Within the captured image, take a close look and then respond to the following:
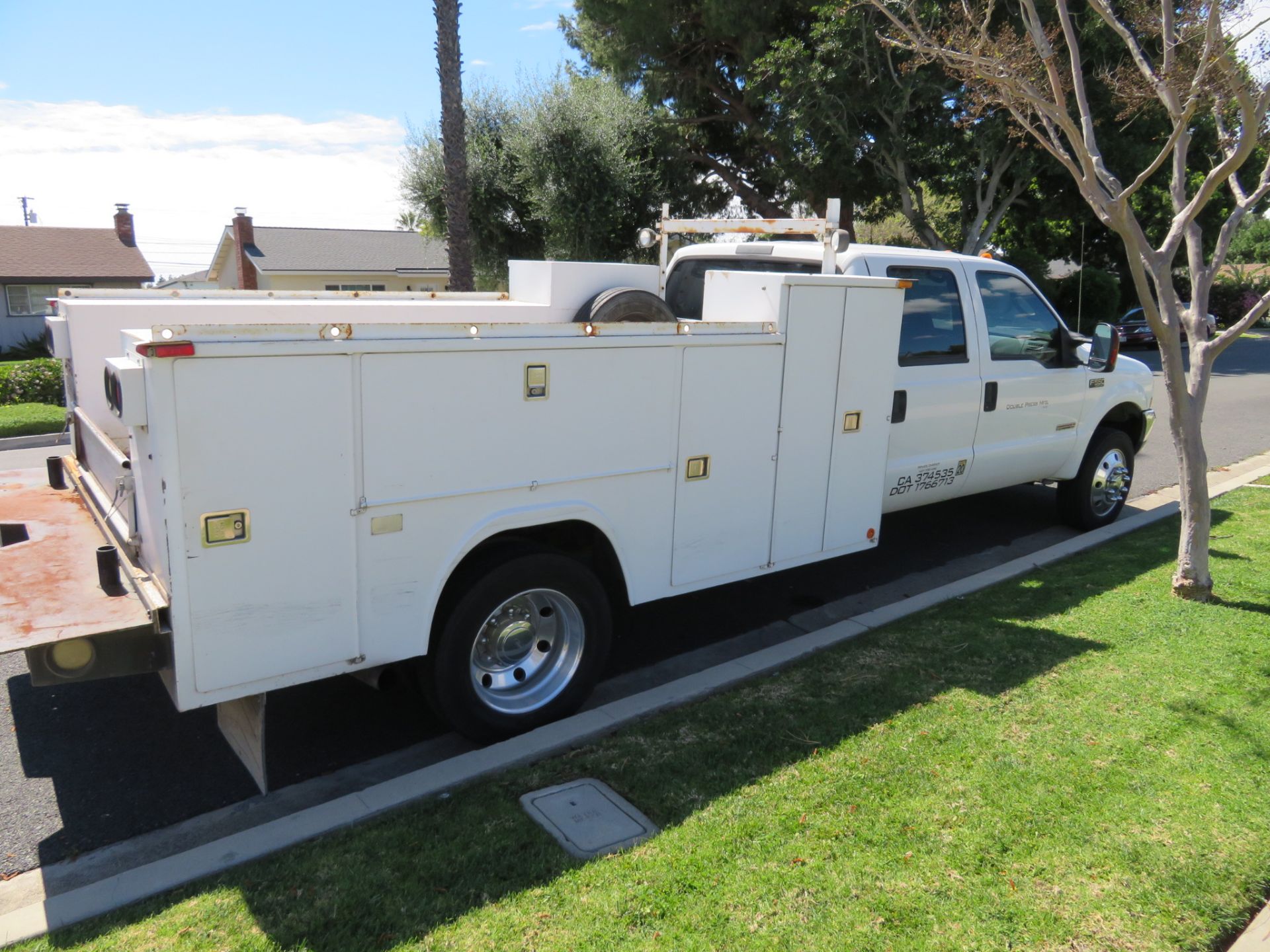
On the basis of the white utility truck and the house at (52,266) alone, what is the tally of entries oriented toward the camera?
1

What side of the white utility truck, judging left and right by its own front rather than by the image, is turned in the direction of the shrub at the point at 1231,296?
front

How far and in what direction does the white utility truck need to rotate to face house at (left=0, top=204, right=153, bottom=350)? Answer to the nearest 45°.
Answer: approximately 90° to its left

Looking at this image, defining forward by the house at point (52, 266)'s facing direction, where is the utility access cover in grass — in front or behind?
in front

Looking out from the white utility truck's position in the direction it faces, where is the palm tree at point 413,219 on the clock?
The palm tree is roughly at 10 o'clock from the white utility truck.

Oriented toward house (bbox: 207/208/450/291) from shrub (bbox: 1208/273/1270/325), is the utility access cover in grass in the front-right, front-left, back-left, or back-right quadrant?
front-left

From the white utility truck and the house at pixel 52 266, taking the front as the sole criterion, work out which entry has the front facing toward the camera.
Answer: the house

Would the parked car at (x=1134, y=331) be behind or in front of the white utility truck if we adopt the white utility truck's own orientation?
in front

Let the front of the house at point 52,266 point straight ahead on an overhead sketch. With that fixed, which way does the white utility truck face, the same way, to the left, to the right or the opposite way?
to the left

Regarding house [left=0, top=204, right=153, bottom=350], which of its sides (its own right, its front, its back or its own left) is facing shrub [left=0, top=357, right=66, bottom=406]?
front

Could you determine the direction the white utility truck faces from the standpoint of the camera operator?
facing away from the viewer and to the right of the viewer

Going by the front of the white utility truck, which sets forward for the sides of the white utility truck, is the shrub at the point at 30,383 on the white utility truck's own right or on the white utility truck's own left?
on the white utility truck's own left

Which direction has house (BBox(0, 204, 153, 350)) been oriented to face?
toward the camera

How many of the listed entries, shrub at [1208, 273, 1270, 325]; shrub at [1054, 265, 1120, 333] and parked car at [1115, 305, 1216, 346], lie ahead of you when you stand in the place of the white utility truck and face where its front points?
3
